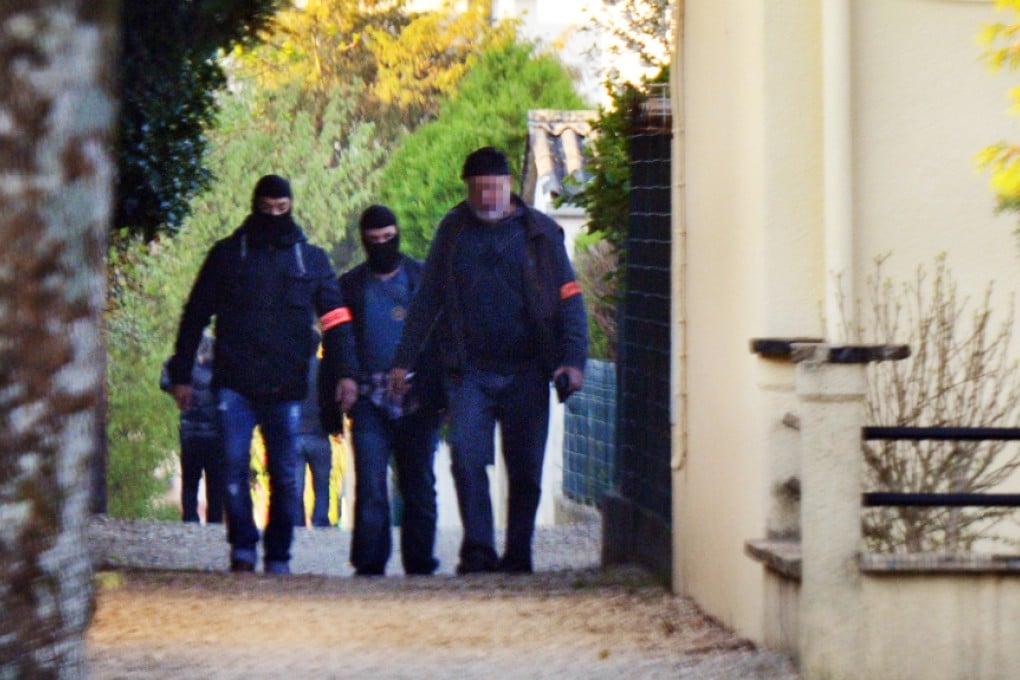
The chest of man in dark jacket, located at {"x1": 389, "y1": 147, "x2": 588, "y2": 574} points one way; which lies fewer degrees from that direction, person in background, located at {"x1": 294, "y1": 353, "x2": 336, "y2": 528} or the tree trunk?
the tree trunk

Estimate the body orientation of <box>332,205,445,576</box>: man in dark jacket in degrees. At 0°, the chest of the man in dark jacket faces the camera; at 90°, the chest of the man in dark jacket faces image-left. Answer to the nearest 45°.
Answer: approximately 0°

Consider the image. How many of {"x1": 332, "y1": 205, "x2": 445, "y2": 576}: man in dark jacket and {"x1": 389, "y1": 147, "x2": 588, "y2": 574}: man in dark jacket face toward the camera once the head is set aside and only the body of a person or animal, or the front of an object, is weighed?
2

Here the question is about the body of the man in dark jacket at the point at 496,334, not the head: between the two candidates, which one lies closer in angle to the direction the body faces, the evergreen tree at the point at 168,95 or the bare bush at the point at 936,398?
the bare bush

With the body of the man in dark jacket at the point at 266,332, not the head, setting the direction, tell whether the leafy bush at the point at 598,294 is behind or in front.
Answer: behind
